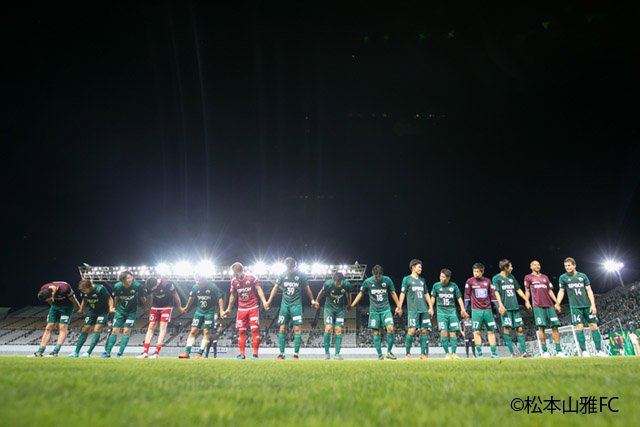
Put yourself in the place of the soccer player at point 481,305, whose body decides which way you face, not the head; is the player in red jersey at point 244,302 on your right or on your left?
on your right

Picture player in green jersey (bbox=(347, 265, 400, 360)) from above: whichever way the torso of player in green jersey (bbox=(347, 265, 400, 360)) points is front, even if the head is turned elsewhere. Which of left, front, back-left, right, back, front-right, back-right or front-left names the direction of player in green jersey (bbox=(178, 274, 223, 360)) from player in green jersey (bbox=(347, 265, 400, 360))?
right

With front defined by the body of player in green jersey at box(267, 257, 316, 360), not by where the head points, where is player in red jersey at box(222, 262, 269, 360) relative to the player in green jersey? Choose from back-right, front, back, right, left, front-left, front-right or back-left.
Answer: right

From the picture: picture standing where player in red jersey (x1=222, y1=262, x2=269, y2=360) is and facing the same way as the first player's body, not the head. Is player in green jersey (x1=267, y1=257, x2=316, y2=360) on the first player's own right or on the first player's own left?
on the first player's own left

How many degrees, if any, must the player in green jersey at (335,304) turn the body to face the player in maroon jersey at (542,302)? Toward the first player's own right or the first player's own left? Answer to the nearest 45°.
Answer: approximately 90° to the first player's own left

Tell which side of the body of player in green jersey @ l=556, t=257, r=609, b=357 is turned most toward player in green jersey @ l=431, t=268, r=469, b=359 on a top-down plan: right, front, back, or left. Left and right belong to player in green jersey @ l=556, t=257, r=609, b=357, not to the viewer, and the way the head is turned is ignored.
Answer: right

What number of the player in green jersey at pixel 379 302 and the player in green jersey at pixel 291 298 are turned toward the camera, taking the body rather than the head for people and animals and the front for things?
2

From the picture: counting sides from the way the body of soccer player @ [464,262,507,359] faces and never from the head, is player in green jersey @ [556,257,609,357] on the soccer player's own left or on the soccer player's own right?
on the soccer player's own left

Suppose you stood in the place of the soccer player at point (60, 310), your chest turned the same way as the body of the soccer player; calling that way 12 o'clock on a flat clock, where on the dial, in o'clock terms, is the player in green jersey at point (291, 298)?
The player in green jersey is roughly at 9 o'clock from the soccer player.

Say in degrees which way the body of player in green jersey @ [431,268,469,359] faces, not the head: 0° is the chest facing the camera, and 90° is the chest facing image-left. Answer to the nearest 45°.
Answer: approximately 0°

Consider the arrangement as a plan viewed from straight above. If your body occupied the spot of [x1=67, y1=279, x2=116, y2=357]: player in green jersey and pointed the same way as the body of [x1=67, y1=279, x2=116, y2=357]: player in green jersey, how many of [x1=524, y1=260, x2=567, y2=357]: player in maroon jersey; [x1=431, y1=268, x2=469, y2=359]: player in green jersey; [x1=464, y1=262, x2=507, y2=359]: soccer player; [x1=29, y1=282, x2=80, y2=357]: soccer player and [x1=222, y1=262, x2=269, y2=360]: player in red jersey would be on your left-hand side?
4

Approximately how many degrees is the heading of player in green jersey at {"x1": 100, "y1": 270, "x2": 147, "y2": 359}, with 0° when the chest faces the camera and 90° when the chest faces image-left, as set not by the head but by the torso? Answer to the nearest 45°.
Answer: approximately 0°
